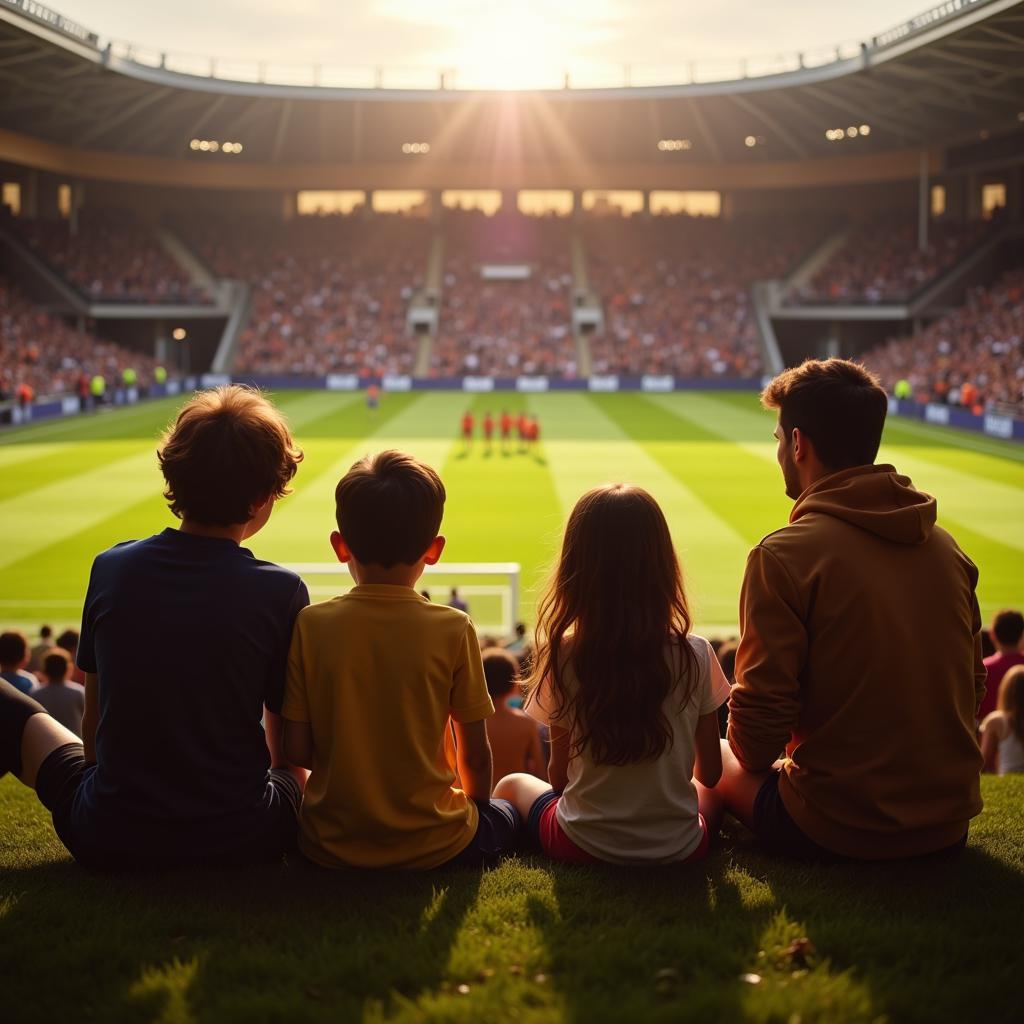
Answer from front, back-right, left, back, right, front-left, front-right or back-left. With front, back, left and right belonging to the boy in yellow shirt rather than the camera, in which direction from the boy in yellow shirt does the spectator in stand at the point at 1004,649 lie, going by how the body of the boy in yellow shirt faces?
front-right

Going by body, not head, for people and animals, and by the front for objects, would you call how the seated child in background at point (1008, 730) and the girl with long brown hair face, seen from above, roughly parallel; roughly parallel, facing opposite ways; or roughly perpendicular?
roughly parallel

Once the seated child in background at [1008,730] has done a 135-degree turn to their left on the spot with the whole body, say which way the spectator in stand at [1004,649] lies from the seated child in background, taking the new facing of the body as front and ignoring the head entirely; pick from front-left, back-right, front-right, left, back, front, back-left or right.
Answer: back-right

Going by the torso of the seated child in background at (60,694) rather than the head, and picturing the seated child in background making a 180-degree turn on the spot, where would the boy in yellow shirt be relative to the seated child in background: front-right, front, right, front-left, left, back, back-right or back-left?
front

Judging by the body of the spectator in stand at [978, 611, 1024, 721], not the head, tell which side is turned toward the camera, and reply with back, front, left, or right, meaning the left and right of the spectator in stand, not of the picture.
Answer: back

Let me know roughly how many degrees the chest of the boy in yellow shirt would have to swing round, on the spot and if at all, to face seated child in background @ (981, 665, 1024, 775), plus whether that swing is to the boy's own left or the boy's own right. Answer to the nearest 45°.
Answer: approximately 45° to the boy's own right

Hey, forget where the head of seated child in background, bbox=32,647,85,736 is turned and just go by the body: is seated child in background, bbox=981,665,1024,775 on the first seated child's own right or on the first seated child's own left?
on the first seated child's own right

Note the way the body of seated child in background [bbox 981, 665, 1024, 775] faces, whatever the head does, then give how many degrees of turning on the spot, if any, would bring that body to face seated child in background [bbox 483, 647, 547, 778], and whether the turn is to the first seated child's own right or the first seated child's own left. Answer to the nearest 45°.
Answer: approximately 135° to the first seated child's own left

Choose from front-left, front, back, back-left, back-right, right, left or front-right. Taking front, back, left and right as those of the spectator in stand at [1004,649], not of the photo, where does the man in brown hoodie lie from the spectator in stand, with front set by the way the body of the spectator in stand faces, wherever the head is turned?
back

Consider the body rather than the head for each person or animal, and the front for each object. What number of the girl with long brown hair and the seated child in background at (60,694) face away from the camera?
2

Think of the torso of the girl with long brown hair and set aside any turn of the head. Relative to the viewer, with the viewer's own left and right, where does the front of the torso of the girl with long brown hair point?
facing away from the viewer

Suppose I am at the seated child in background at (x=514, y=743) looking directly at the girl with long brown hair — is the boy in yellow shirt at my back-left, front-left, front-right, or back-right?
front-right

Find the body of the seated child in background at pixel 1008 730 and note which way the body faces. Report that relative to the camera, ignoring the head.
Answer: away from the camera

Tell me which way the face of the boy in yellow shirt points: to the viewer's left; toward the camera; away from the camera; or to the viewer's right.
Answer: away from the camera

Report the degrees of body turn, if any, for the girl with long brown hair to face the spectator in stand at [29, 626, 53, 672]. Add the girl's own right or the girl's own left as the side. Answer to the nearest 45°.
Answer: approximately 45° to the girl's own left

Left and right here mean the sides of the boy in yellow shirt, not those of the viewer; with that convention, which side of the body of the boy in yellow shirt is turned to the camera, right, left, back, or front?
back

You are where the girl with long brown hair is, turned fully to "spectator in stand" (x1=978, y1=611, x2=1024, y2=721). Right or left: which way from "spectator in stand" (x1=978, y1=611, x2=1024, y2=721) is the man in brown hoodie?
right

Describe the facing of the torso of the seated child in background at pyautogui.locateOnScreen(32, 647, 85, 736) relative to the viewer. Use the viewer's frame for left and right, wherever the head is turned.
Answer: facing away from the viewer

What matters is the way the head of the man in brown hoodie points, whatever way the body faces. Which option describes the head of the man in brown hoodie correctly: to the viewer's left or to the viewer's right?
to the viewer's left
